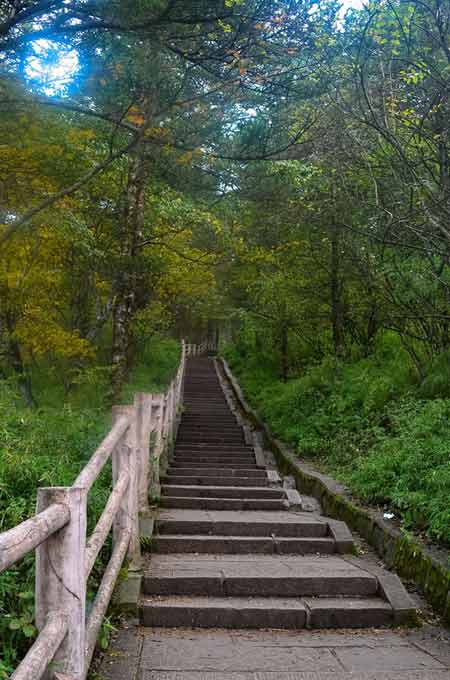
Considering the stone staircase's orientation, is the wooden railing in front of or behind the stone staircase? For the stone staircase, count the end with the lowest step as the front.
in front

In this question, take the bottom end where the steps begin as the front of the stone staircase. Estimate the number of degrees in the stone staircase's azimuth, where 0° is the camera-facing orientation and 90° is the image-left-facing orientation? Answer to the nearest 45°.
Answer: approximately 0°
